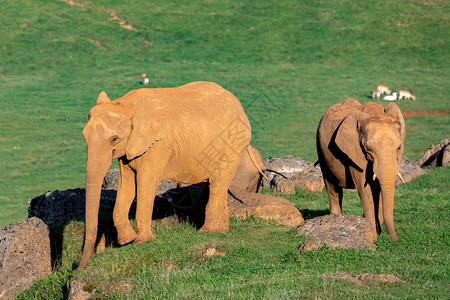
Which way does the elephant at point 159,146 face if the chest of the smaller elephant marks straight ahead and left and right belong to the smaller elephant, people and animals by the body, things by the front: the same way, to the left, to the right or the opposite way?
to the right

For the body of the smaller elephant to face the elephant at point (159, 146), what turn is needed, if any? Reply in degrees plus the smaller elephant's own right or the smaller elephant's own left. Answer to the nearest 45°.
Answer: approximately 90° to the smaller elephant's own right

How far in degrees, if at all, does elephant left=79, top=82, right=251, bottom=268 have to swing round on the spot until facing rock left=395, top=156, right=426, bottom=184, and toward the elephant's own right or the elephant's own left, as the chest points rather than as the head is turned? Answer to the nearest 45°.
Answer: approximately 180°

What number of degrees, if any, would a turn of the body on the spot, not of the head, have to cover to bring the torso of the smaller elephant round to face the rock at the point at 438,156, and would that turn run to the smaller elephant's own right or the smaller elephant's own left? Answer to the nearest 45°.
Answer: approximately 135° to the smaller elephant's own left

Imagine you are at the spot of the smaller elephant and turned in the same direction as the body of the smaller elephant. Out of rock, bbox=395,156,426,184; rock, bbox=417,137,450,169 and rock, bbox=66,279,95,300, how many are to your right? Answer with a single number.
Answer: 1

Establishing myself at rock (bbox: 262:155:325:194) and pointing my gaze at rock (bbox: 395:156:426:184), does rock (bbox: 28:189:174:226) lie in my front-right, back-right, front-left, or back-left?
back-right

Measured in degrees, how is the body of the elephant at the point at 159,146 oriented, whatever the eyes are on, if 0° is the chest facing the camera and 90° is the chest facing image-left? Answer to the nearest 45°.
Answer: approximately 45°

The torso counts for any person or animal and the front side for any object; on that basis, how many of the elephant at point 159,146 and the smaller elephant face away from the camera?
0

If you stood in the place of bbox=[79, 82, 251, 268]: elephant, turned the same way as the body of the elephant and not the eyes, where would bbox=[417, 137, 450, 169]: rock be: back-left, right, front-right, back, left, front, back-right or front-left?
back

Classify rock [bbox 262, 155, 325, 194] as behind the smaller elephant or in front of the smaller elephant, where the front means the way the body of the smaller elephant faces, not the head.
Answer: behind

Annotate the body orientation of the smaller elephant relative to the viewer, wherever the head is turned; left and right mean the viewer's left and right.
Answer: facing the viewer and to the right of the viewer
